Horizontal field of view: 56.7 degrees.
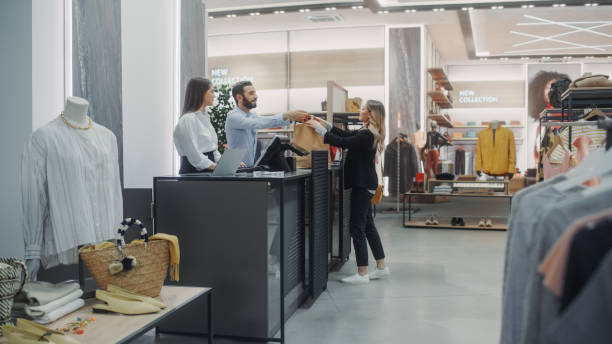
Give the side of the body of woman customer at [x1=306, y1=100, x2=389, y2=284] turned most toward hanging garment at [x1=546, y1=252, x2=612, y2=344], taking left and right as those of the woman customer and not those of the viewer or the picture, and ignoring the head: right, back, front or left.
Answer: left

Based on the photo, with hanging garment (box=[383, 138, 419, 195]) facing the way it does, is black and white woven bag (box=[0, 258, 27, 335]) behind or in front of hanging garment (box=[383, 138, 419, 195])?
in front

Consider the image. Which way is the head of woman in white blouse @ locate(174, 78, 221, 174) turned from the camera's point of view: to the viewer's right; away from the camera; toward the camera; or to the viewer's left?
to the viewer's right

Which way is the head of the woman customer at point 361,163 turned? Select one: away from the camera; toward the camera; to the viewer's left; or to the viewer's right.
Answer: to the viewer's left

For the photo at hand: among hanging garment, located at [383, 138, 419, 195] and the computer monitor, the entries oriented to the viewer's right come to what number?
0

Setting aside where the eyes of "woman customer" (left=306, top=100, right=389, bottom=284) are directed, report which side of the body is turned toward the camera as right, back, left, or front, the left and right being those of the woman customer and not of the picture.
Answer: left

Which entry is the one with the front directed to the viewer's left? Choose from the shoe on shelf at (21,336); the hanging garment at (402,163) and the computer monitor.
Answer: the computer monitor

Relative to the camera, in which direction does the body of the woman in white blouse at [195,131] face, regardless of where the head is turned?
to the viewer's right

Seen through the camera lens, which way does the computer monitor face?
facing to the left of the viewer

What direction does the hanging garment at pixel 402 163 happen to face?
toward the camera

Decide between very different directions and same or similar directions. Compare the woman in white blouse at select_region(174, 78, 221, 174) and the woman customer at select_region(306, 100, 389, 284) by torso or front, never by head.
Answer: very different directions

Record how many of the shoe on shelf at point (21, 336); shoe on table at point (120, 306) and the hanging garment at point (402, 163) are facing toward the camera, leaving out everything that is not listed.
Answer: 1
